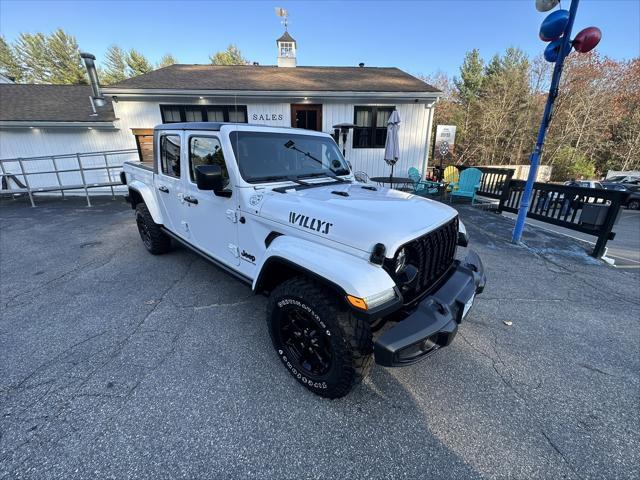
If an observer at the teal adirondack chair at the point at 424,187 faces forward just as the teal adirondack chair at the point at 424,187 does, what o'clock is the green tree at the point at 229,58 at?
The green tree is roughly at 6 o'clock from the teal adirondack chair.

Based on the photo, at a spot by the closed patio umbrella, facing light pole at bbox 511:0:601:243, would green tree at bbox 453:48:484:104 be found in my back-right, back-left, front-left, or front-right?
back-left

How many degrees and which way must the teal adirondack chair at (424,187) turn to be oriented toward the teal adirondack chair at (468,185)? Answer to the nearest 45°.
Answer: approximately 45° to its left

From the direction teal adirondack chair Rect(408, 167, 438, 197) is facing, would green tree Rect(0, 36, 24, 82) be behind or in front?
behind

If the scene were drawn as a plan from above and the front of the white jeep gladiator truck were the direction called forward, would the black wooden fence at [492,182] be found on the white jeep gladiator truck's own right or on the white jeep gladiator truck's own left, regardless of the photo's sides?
on the white jeep gladiator truck's own left

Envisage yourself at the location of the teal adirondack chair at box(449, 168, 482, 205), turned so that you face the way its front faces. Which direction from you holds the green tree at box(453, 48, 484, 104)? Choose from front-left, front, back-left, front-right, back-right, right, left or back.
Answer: back-right

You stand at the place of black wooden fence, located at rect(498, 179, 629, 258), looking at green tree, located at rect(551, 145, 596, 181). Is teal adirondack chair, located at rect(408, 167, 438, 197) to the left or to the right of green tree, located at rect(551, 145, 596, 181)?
left

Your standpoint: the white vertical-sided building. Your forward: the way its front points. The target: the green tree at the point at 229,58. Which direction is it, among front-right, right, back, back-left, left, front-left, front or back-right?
back

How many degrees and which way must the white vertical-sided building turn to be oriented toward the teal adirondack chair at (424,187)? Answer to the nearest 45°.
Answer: approximately 45° to its left

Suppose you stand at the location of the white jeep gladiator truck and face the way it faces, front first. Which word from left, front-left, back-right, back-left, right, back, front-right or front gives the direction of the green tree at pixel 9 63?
back

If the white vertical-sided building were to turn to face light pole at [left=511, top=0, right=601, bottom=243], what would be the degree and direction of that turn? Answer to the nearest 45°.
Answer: approximately 45° to its left

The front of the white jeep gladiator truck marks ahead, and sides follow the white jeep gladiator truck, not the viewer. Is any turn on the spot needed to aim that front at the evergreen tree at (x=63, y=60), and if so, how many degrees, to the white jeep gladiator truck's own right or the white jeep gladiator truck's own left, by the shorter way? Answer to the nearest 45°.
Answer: approximately 180°
